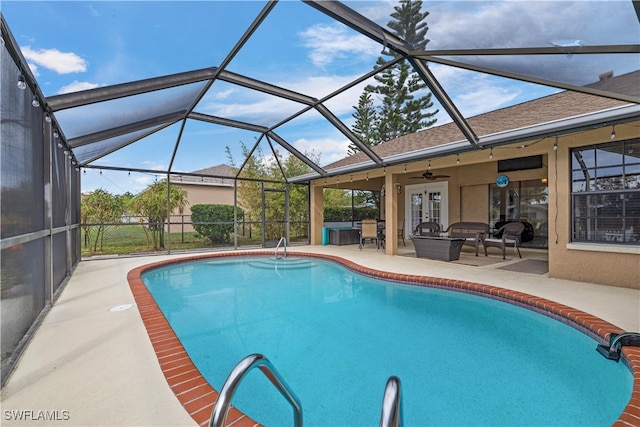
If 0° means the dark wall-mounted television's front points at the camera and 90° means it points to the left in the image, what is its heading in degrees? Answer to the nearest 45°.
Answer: approximately 45°

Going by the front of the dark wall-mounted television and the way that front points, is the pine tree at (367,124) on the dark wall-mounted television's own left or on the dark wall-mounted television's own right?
on the dark wall-mounted television's own right
